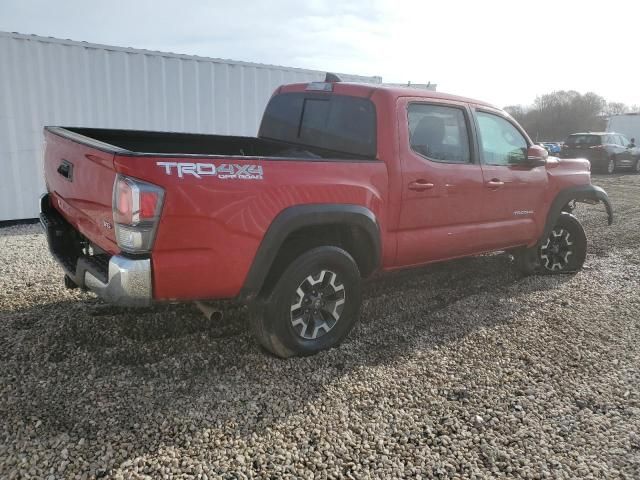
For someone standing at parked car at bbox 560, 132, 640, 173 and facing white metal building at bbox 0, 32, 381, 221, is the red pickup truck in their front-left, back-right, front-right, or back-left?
front-left

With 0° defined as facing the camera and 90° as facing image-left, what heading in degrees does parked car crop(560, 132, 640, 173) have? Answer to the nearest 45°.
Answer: approximately 225°

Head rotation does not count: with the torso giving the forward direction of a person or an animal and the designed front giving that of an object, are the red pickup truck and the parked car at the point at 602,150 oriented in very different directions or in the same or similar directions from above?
same or similar directions

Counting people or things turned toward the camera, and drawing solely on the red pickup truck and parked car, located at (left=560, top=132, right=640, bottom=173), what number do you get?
0

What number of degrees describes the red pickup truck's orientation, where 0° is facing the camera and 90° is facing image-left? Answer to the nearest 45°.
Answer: approximately 225°

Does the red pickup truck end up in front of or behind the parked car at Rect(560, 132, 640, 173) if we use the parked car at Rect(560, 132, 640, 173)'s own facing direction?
behind

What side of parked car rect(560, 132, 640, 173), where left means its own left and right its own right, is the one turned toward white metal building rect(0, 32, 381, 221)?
back

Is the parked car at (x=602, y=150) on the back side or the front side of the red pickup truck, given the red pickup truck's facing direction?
on the front side

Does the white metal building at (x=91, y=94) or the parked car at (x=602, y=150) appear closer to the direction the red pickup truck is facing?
the parked car

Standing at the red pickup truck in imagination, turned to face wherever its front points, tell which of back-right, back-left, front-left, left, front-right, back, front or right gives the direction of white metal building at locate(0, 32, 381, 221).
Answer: left

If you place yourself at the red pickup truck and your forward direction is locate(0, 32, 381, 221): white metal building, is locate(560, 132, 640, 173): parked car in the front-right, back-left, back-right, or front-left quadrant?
front-right
